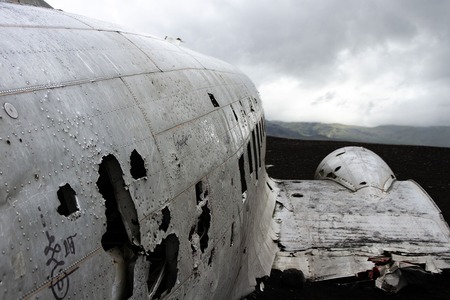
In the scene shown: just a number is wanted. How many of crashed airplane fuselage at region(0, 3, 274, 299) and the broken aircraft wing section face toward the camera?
0

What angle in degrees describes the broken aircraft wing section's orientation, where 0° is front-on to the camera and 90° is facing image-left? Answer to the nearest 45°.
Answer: approximately 180°

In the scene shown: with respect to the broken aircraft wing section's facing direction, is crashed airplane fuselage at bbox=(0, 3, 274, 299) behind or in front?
behind

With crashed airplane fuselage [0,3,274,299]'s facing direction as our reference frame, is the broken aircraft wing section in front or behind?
in front

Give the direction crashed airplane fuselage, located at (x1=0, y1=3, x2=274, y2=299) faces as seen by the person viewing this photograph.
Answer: facing away from the viewer and to the right of the viewer
